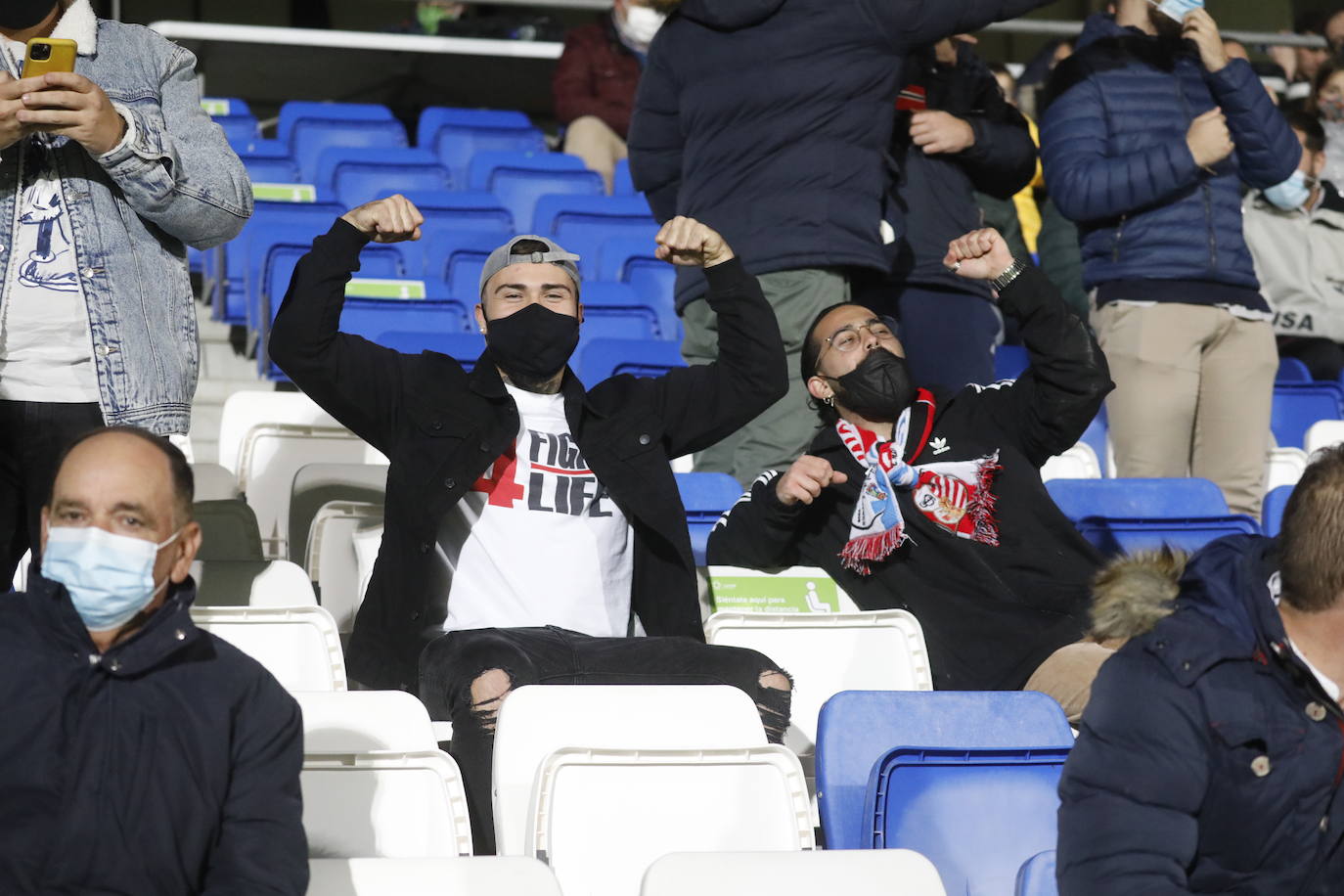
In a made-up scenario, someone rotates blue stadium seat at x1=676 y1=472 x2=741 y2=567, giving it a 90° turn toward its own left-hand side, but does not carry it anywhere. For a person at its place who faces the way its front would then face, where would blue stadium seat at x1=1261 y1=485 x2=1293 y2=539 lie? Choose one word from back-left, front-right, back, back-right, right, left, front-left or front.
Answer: front

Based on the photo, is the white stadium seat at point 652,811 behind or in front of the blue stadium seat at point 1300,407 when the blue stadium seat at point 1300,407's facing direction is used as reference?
in front

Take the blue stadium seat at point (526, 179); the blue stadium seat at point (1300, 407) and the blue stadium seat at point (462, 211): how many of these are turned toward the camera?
3

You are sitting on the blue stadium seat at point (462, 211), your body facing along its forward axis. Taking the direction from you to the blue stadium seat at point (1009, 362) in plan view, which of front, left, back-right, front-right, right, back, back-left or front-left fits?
front-left

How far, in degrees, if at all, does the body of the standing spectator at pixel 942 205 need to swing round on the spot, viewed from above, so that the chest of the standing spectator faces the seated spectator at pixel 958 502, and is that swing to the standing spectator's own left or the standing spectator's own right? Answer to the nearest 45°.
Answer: approximately 45° to the standing spectator's own left

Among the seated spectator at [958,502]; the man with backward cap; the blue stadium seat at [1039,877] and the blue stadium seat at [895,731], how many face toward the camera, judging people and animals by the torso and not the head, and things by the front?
4

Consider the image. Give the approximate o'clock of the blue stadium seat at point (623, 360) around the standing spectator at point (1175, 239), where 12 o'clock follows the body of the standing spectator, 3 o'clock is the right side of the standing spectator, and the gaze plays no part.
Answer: The blue stadium seat is roughly at 4 o'clock from the standing spectator.

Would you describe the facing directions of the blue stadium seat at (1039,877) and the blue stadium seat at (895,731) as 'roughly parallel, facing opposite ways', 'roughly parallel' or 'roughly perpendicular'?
roughly parallel

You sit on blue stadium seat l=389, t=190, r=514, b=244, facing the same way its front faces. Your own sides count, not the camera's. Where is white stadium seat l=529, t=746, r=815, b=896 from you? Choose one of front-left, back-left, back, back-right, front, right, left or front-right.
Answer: front

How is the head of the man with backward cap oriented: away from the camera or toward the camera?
toward the camera

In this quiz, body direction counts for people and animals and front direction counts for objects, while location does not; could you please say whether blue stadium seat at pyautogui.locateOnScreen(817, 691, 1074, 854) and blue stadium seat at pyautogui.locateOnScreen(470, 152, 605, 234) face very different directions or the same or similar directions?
same or similar directions

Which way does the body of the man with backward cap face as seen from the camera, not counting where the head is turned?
toward the camera

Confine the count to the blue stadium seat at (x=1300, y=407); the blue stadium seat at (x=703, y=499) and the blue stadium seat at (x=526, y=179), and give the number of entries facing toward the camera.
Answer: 3

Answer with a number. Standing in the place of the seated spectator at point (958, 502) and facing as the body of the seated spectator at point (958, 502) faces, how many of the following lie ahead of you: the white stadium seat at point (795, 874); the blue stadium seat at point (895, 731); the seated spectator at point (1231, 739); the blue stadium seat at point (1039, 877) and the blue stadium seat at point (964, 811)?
5

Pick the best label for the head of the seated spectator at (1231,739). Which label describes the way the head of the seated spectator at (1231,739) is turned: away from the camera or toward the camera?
away from the camera

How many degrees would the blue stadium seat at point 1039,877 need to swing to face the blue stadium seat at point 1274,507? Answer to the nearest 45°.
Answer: approximately 180°

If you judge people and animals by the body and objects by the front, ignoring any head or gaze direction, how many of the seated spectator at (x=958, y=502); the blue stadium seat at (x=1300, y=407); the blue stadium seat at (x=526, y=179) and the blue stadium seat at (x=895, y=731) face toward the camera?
4

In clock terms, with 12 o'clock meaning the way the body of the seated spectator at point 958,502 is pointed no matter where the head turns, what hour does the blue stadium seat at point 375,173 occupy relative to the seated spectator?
The blue stadium seat is roughly at 5 o'clock from the seated spectator.

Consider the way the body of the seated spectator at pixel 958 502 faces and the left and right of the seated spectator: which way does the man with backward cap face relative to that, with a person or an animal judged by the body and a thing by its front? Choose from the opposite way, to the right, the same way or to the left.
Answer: the same way

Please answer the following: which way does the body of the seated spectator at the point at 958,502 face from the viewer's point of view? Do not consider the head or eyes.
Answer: toward the camera
